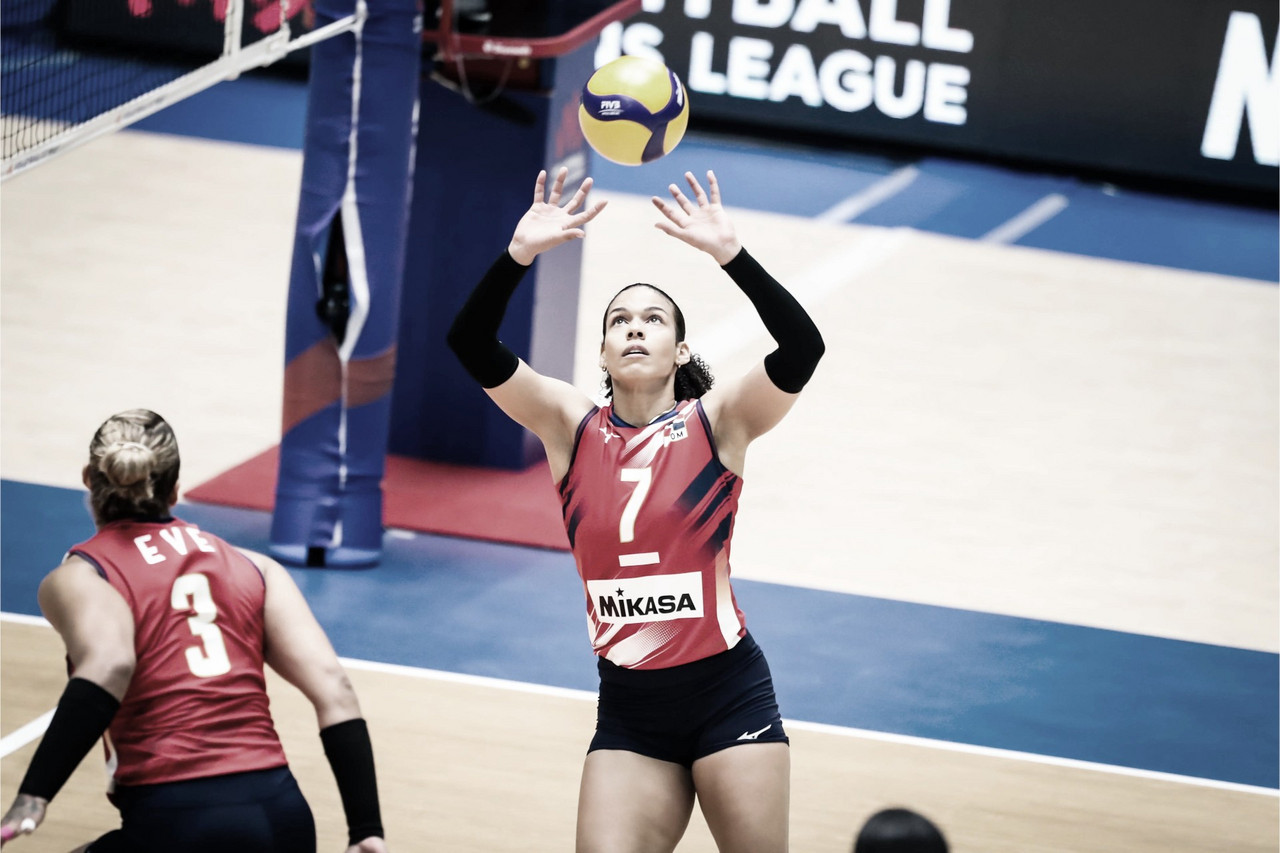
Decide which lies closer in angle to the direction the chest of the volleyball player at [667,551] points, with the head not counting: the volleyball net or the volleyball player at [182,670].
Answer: the volleyball player

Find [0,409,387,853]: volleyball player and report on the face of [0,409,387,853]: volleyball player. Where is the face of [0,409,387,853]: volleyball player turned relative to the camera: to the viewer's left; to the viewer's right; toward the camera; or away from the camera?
away from the camera

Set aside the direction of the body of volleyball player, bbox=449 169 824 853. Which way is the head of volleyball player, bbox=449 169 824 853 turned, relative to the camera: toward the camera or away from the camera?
toward the camera

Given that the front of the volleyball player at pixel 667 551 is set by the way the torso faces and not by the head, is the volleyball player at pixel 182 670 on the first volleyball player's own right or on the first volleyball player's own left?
on the first volleyball player's own right

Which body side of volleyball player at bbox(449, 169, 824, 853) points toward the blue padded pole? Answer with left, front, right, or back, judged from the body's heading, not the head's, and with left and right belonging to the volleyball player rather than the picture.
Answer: back

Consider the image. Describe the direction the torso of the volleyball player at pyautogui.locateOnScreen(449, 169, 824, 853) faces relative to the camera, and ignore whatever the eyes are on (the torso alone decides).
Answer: toward the camera

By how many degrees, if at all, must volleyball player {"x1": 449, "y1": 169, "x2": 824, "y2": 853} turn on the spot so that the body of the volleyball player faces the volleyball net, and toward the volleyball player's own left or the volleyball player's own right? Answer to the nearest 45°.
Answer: approximately 135° to the volleyball player's own right
